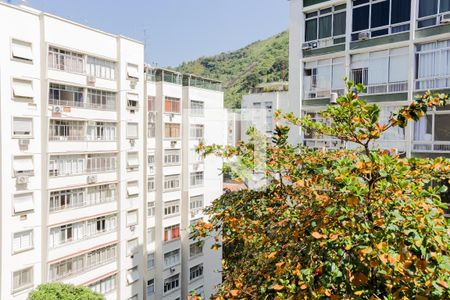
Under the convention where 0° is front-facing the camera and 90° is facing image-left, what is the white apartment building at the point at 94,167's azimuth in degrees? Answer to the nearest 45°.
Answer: approximately 315°

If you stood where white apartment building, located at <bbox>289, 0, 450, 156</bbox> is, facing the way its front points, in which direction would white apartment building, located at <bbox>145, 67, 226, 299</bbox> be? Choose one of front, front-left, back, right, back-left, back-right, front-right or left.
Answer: right

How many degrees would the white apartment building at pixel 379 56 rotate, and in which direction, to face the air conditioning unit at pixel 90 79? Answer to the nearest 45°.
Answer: approximately 45° to its right

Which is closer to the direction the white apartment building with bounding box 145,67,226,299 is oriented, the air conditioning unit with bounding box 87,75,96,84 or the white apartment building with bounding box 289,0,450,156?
the white apartment building

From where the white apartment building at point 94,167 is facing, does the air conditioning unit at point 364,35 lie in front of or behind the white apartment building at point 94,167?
in front

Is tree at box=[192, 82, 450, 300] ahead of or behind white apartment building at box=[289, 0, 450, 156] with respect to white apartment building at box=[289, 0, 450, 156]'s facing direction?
ahead

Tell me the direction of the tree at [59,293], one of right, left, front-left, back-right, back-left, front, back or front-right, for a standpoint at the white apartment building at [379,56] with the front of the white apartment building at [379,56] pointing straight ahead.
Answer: front-right

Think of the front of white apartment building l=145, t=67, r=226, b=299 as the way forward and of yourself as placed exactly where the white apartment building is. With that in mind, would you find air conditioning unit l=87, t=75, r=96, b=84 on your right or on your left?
on your right
